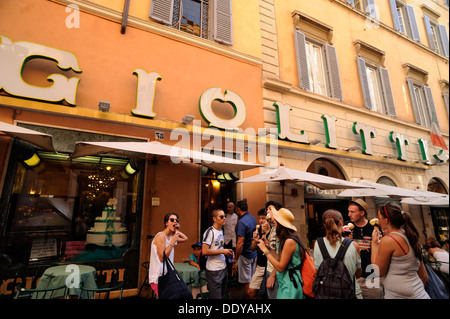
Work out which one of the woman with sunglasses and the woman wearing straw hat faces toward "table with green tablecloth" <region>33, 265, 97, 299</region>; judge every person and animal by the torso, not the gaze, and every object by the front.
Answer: the woman wearing straw hat

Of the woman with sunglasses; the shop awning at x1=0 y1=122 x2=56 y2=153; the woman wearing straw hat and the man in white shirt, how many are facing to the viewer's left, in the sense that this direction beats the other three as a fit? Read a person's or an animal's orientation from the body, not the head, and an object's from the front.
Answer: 1

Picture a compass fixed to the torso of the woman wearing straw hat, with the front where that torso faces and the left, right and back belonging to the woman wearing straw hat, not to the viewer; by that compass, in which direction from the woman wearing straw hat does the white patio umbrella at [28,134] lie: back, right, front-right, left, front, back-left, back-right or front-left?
front

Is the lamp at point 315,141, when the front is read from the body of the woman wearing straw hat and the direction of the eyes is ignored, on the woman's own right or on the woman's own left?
on the woman's own right

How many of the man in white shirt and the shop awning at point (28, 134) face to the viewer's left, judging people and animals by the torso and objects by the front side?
0

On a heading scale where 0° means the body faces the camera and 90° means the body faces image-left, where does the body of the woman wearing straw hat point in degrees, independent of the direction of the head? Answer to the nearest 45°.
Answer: approximately 90°

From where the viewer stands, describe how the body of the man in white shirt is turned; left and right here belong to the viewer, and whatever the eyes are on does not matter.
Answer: facing the viewer and to the right of the viewer

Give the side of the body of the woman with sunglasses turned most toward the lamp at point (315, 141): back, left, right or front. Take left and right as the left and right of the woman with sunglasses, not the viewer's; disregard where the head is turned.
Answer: left

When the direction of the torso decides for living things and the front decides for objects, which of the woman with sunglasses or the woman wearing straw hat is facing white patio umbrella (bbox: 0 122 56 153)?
the woman wearing straw hat

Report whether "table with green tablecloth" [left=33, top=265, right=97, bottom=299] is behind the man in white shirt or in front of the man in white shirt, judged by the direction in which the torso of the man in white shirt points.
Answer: behind

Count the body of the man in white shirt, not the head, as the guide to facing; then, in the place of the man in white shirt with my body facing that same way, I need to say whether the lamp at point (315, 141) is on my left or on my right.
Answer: on my left

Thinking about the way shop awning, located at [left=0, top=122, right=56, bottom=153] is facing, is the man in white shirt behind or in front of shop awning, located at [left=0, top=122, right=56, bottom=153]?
in front
